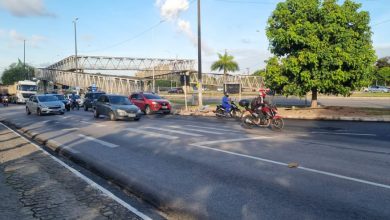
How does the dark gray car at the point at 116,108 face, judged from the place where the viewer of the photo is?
facing the viewer and to the right of the viewer

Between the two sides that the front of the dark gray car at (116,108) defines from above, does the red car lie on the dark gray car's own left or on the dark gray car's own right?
on the dark gray car's own left

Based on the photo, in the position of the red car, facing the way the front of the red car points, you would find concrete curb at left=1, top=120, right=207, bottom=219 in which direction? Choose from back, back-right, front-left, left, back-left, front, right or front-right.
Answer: front-right

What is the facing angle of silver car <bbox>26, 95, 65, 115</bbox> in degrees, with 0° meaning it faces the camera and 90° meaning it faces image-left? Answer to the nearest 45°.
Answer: approximately 315°

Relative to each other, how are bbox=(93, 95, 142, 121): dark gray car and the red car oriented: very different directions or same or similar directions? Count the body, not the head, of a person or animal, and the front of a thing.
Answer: same or similar directions

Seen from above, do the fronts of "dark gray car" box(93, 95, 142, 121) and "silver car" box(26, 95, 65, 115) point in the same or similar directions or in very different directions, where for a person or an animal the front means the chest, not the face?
same or similar directions

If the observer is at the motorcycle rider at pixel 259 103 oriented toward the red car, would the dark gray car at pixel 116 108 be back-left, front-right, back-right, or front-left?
front-left

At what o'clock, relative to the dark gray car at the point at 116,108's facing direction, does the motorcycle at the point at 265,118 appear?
The motorcycle is roughly at 12 o'clock from the dark gray car.

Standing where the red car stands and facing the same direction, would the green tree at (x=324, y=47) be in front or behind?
in front

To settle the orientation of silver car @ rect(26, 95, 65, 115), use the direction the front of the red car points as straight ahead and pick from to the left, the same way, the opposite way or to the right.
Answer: the same way

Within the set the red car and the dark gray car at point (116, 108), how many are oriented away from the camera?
0

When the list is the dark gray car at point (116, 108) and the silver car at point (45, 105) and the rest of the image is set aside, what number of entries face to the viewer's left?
0
